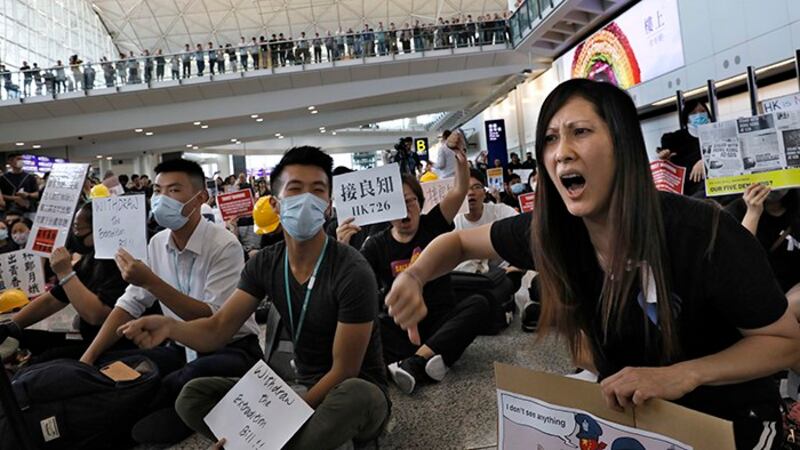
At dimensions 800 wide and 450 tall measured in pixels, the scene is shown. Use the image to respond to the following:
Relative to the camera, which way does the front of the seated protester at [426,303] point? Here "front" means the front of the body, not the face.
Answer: toward the camera

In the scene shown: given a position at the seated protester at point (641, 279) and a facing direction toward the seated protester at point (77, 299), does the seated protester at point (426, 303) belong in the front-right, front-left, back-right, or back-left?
front-right

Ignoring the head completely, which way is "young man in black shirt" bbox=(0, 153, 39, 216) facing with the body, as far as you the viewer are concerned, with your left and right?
facing the viewer

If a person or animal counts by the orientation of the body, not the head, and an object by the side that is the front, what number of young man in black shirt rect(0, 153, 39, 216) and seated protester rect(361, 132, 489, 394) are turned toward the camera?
2

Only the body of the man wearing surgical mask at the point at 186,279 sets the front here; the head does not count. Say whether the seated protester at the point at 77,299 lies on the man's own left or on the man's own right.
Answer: on the man's own right

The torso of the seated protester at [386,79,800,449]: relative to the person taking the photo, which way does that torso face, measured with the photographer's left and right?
facing the viewer and to the left of the viewer

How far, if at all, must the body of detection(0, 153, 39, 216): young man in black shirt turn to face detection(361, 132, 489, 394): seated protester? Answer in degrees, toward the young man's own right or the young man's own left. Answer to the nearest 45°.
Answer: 0° — they already face them

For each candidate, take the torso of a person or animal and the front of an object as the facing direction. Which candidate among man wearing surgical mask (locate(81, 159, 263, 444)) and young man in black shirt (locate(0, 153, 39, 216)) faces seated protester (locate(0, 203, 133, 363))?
the young man in black shirt

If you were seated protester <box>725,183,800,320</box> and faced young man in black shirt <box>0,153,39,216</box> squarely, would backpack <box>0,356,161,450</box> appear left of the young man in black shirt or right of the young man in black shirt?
left
